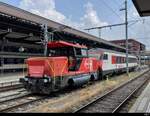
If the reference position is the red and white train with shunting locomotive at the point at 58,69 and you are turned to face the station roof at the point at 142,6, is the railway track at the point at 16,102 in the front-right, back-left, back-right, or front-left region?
front-right

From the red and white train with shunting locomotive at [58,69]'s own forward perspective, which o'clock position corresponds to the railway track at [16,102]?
The railway track is roughly at 12 o'clock from the red and white train with shunting locomotive.

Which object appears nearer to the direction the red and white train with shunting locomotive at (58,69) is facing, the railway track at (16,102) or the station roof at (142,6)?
the railway track

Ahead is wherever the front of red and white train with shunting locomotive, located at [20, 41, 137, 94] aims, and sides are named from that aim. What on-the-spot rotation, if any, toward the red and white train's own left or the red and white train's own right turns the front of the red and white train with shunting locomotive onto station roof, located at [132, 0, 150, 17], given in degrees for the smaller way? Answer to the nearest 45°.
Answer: approximately 135° to the red and white train's own left

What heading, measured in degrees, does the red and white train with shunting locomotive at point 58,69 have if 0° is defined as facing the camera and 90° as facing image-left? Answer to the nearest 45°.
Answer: approximately 45°
